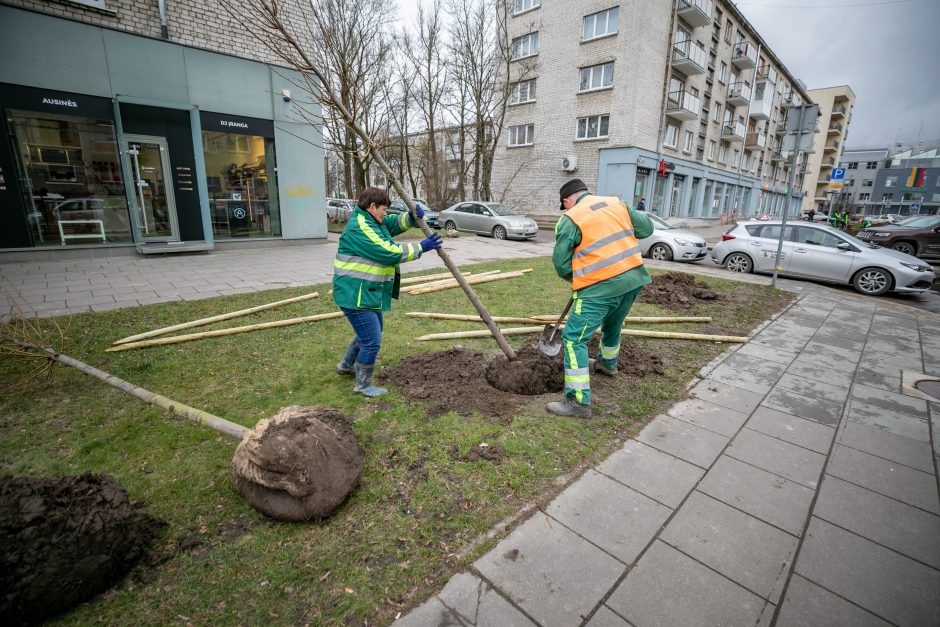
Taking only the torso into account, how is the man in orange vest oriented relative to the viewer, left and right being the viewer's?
facing away from the viewer and to the left of the viewer

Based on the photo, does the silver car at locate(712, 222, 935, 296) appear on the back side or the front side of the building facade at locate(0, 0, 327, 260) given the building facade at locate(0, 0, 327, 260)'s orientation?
on the front side

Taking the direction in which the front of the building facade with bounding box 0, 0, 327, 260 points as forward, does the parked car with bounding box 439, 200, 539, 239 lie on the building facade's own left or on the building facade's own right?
on the building facade's own left

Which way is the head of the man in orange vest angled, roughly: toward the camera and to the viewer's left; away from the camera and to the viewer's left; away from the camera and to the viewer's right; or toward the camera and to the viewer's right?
away from the camera and to the viewer's left

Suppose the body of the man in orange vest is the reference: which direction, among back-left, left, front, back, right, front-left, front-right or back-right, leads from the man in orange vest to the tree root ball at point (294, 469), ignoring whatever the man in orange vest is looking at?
left

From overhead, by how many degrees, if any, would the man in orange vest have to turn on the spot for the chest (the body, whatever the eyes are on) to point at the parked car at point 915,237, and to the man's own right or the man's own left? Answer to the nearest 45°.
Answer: approximately 90° to the man's own right

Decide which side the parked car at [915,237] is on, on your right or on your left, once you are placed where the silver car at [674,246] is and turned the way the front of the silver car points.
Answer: on your left

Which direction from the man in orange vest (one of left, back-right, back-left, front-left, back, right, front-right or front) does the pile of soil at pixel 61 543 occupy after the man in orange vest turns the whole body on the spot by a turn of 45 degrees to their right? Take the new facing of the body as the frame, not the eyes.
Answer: back-left
